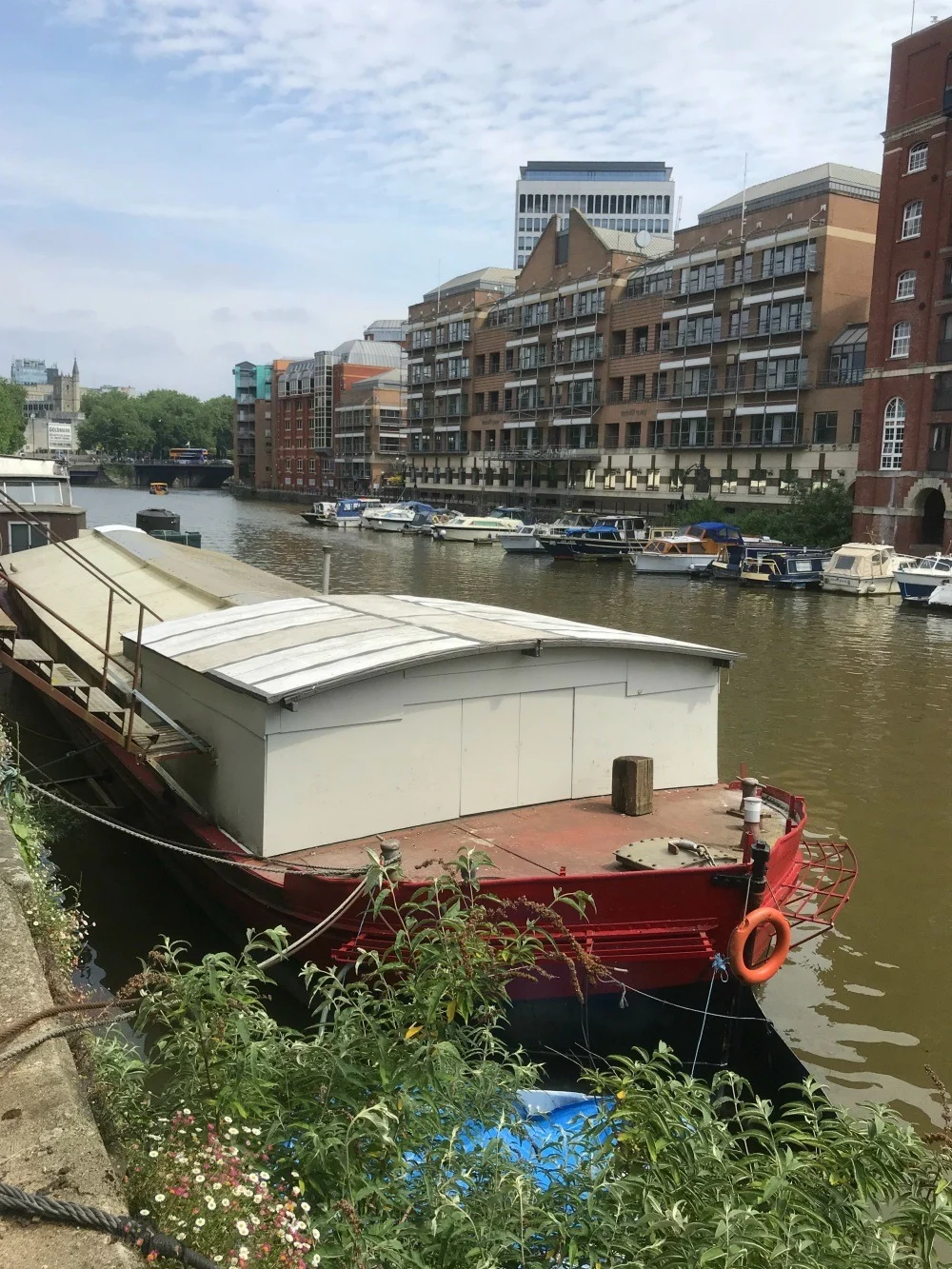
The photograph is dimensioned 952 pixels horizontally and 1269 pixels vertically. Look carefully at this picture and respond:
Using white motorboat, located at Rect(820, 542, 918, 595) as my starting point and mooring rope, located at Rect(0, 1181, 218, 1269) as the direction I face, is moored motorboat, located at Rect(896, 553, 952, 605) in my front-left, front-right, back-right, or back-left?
front-left

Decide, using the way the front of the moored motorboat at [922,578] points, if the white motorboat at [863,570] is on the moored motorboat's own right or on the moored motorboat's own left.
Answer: on the moored motorboat's own right

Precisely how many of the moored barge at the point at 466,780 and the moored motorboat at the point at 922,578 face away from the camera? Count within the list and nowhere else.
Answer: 0

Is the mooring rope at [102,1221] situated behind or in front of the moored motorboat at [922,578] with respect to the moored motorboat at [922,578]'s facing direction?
in front

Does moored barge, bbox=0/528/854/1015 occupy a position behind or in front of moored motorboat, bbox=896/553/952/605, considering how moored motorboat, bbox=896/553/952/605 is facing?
in front

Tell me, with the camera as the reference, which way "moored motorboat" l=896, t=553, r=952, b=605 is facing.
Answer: facing the viewer and to the left of the viewer

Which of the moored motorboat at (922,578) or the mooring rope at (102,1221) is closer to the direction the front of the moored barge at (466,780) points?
the mooring rope

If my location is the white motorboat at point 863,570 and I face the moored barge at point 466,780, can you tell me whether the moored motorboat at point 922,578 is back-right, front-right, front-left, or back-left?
front-left

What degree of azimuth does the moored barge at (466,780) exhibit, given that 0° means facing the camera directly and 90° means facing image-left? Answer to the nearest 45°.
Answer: approximately 315°

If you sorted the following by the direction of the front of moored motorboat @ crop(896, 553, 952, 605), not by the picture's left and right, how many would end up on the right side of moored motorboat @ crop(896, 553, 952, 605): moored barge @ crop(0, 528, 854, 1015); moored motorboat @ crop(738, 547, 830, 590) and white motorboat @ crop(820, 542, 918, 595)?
2

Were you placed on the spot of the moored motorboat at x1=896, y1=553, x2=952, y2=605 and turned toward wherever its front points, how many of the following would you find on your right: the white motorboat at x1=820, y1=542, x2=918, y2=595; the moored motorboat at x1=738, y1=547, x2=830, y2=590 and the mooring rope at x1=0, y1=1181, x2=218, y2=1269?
2
